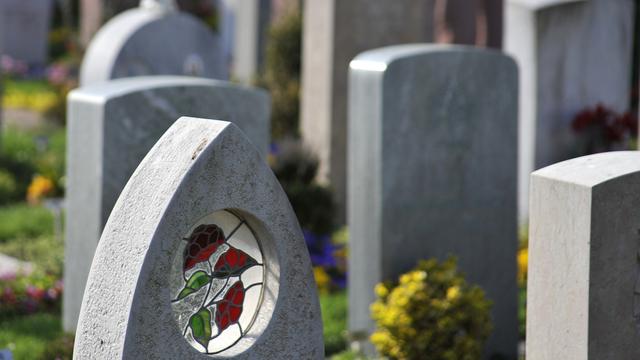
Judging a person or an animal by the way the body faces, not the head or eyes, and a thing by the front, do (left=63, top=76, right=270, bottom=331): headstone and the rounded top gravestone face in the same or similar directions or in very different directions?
same or similar directions

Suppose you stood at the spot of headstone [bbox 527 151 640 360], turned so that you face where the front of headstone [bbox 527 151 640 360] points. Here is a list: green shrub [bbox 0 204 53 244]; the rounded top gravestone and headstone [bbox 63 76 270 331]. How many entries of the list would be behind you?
3

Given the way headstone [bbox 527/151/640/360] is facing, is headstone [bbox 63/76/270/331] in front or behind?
behind

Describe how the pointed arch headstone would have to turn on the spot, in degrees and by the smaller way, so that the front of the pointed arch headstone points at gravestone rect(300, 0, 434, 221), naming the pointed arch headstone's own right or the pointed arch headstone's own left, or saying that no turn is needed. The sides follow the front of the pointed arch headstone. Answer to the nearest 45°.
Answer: approximately 135° to the pointed arch headstone's own left

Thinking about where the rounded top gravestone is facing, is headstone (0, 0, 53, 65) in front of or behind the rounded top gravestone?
behind

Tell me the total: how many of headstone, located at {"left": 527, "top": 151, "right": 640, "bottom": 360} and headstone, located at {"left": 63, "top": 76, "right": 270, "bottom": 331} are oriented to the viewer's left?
0

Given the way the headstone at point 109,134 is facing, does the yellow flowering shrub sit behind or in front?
in front

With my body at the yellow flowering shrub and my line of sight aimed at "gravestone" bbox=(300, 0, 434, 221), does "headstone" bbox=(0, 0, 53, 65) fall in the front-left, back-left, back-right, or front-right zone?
front-left

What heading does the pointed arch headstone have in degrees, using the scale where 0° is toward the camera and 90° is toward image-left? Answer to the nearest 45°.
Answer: approximately 315°

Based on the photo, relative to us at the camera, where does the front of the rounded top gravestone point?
facing the viewer and to the right of the viewer

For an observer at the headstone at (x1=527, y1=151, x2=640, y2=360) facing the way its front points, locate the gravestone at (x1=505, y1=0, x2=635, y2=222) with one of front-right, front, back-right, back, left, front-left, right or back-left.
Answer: back-left

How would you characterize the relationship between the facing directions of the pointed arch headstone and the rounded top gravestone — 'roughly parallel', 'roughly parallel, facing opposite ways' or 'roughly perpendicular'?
roughly parallel
